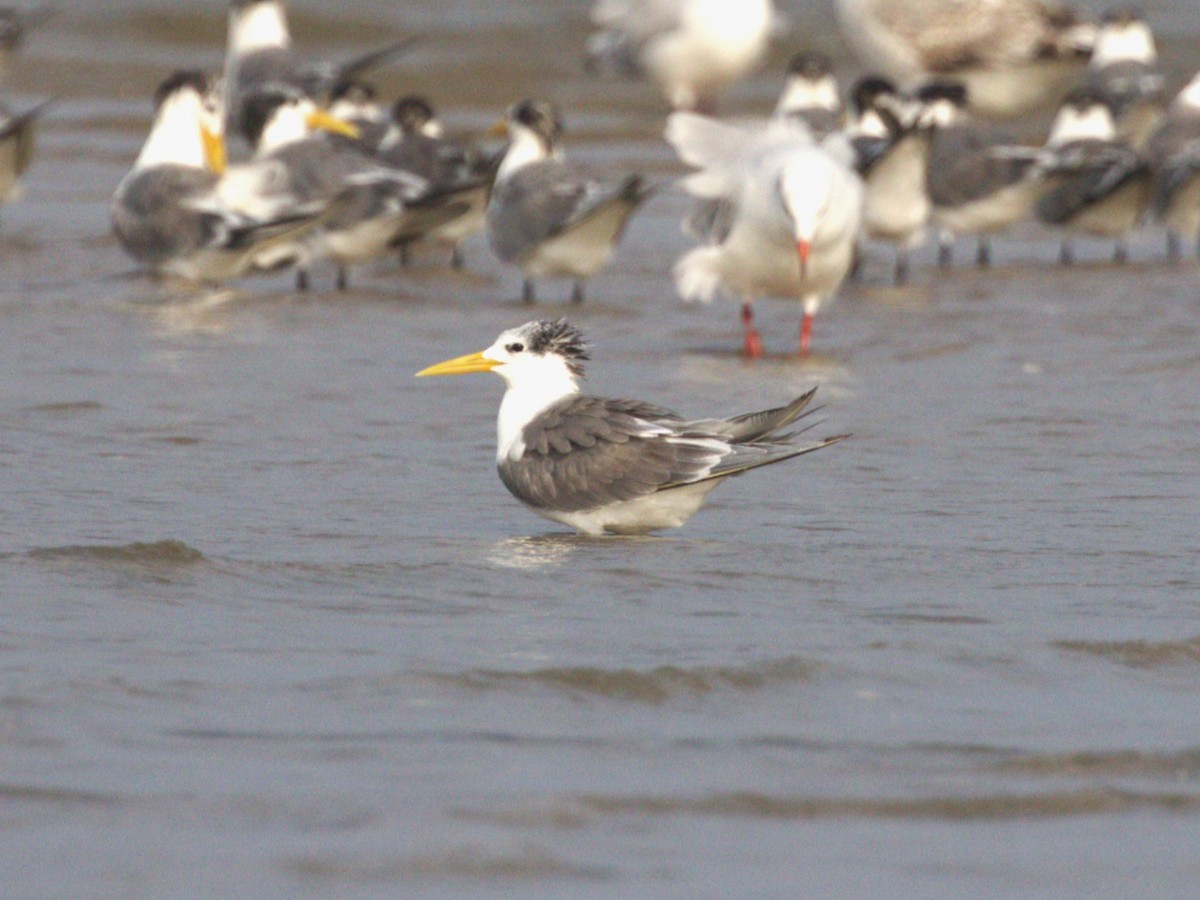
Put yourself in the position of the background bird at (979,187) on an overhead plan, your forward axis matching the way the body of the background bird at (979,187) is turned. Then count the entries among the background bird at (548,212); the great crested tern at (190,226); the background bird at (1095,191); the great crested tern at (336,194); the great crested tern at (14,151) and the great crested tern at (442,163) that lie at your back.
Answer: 1

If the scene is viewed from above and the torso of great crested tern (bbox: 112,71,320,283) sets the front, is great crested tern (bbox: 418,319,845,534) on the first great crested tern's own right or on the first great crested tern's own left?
on the first great crested tern's own left

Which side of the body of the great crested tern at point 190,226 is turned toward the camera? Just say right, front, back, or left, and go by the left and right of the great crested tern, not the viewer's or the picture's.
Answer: left

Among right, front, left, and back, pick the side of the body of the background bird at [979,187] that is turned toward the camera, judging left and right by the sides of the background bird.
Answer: left

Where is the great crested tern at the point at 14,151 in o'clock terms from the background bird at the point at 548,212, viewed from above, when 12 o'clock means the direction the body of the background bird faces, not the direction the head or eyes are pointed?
The great crested tern is roughly at 1 o'clock from the background bird.

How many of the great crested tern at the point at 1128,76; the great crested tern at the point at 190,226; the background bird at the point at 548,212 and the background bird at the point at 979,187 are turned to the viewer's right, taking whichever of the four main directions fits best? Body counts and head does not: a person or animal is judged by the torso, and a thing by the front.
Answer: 0

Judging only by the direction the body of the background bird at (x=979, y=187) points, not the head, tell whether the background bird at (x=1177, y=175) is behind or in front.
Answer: behind

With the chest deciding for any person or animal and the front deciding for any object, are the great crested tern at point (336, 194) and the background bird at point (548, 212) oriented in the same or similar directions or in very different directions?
same or similar directions

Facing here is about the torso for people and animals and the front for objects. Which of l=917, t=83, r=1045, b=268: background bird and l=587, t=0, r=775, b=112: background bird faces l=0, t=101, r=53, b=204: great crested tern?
l=917, t=83, r=1045, b=268: background bird

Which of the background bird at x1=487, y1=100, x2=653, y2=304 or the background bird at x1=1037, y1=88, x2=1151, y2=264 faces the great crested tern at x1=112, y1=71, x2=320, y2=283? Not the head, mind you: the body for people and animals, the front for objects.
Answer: the background bird at x1=487, y1=100, x2=653, y2=304

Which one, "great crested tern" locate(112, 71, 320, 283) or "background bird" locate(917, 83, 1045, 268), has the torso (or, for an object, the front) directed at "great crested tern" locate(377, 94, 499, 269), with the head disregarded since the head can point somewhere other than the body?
the background bird

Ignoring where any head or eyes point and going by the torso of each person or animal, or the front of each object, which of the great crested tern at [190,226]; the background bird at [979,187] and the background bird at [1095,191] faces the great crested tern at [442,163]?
the background bird at [979,187]

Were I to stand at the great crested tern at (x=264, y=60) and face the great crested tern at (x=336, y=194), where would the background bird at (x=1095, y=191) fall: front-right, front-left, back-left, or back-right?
front-left

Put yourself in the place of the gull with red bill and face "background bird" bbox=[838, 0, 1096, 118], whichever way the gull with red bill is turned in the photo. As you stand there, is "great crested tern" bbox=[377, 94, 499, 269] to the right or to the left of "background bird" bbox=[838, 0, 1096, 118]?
left

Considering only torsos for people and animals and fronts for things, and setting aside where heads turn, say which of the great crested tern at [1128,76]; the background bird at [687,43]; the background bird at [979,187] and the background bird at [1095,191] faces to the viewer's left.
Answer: the background bird at [979,187]
